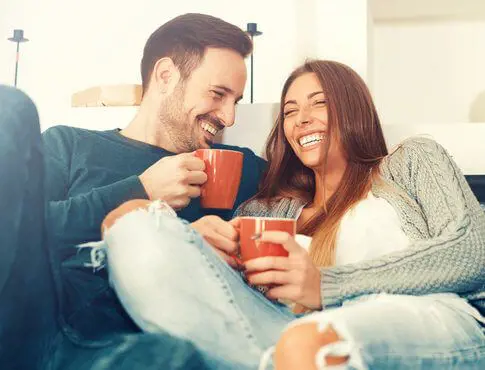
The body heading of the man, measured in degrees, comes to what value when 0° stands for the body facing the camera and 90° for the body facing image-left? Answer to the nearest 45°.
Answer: approximately 315°

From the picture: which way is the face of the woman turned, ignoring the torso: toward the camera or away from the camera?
toward the camera
